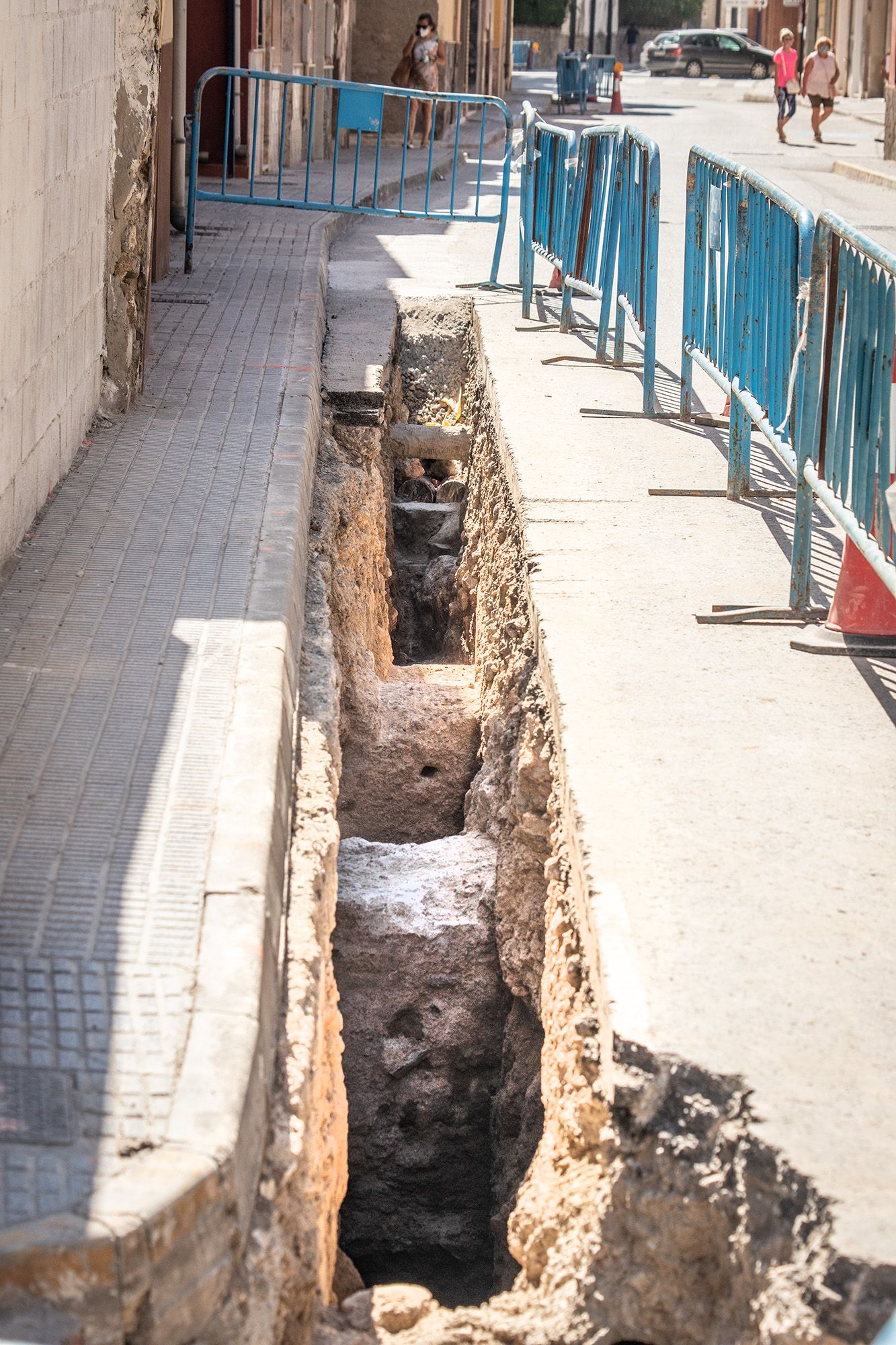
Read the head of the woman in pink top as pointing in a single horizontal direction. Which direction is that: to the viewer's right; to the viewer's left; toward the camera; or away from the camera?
toward the camera

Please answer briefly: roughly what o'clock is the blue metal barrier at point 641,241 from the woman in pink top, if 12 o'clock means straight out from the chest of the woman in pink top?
The blue metal barrier is roughly at 12 o'clock from the woman in pink top.

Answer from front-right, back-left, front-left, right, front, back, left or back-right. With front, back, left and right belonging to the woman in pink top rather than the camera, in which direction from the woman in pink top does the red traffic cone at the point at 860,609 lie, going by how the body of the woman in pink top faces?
front

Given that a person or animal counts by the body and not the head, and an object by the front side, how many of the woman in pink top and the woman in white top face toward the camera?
2

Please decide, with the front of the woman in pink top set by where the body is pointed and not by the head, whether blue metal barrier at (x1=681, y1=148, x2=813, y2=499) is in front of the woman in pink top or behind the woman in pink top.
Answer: in front

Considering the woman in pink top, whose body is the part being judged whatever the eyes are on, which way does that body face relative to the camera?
toward the camera

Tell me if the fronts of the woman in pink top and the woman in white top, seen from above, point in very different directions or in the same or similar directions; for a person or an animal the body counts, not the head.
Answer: same or similar directions

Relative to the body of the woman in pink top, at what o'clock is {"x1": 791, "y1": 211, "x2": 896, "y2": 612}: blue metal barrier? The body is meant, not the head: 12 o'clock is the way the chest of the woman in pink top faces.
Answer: The blue metal barrier is roughly at 12 o'clock from the woman in pink top.

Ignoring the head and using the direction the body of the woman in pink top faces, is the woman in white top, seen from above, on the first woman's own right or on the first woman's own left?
on the first woman's own left

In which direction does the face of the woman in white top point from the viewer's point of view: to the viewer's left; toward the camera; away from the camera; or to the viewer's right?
toward the camera

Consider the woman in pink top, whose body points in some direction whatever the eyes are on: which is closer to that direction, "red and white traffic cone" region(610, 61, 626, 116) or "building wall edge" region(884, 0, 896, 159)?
the building wall edge

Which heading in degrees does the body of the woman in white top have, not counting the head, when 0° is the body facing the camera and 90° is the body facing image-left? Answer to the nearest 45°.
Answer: approximately 0°

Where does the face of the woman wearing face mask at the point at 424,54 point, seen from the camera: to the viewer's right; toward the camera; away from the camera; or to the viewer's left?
toward the camera

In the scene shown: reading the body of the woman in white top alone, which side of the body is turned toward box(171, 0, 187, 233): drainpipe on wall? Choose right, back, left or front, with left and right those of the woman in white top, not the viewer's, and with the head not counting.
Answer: front

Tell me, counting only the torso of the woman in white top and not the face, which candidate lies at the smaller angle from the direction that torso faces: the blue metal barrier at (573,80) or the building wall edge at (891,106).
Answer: the building wall edge

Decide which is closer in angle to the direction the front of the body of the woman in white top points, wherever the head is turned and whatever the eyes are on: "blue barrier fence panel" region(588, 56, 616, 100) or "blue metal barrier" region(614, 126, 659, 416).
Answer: the blue metal barrier

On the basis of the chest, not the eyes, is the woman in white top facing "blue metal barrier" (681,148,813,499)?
yes
